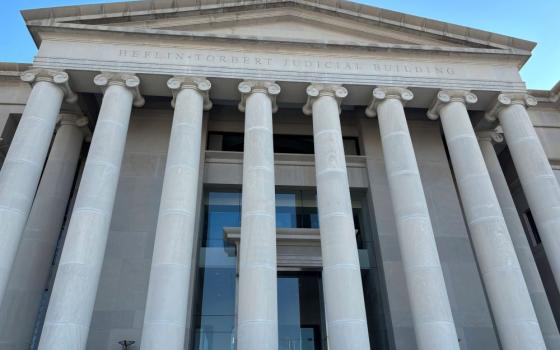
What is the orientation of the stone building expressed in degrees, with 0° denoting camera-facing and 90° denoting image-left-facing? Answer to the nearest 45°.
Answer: approximately 0°
